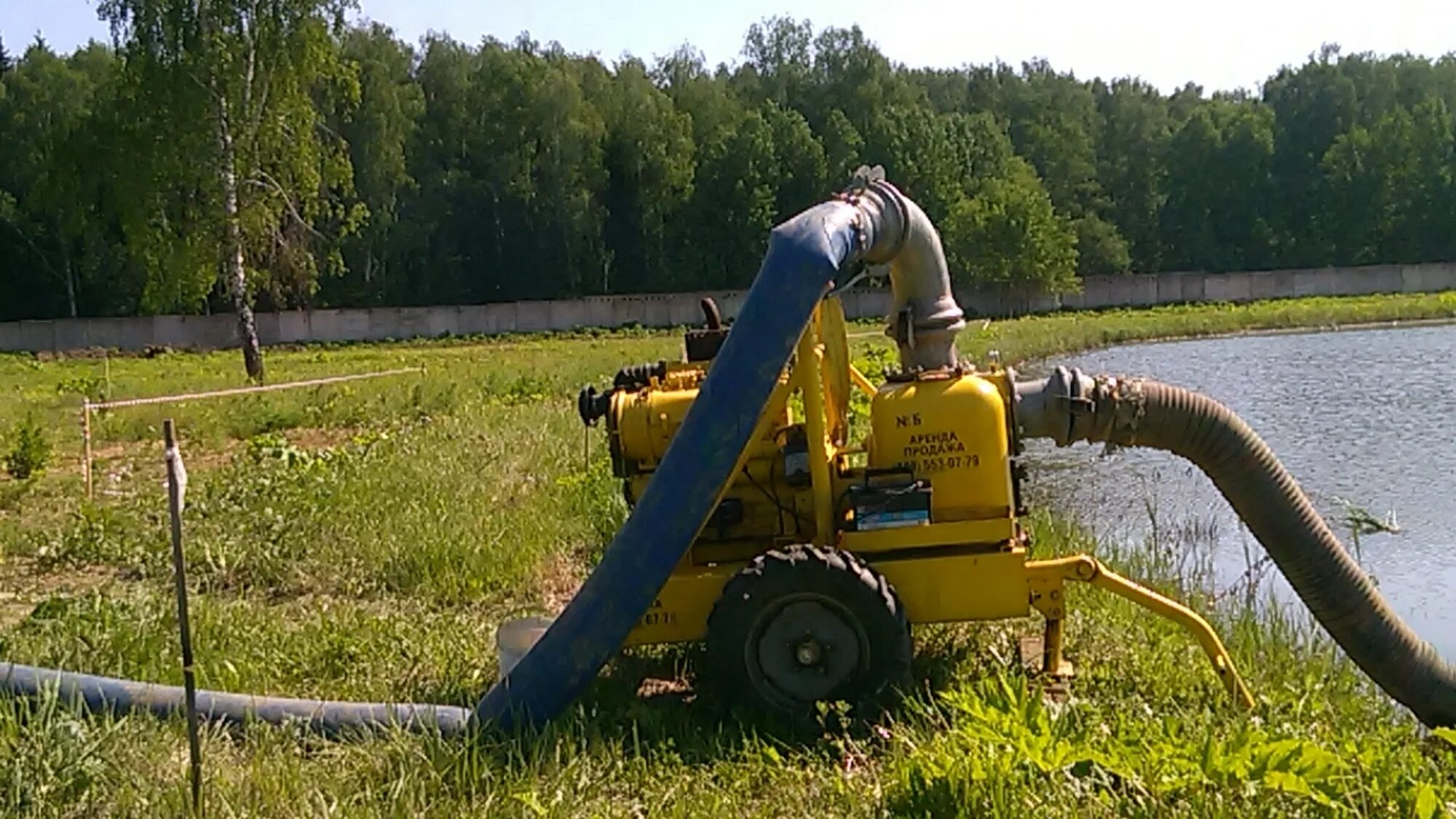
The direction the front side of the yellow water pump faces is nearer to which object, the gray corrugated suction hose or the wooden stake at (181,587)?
the gray corrugated suction hose

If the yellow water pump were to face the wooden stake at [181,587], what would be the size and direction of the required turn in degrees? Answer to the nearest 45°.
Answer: approximately 135° to its right

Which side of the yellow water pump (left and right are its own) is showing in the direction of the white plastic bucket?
back

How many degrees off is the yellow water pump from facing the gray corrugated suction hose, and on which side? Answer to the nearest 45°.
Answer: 0° — it already faces it

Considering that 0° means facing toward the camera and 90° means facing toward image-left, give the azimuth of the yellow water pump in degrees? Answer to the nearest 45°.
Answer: approximately 270°

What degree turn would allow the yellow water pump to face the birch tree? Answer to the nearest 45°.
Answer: approximately 135° to its left
